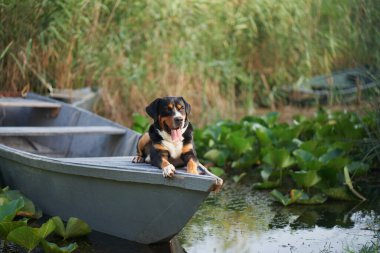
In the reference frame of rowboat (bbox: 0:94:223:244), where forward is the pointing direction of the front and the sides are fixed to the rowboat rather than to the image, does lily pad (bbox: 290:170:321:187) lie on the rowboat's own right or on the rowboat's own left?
on the rowboat's own left

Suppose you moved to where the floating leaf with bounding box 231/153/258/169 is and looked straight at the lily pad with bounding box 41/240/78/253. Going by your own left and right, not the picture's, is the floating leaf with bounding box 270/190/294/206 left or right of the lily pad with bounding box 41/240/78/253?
left

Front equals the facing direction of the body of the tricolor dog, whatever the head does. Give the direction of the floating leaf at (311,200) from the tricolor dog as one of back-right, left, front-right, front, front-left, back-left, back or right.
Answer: left

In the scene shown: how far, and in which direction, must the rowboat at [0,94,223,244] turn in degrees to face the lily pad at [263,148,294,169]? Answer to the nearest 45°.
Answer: approximately 90° to its left

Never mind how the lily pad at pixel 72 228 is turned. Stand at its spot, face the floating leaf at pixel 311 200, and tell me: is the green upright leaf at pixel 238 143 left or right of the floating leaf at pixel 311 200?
left

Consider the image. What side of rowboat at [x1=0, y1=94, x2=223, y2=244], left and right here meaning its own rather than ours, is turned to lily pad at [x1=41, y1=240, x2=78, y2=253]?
right

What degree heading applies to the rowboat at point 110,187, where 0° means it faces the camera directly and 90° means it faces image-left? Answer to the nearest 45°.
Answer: approximately 315°

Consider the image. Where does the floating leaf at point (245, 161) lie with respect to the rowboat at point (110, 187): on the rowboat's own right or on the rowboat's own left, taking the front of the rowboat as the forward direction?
on the rowboat's own left

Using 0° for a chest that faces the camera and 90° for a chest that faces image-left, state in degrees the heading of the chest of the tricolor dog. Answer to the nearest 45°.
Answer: approximately 315°

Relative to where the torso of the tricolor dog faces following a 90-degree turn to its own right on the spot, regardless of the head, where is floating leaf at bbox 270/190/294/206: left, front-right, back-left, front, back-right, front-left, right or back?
back

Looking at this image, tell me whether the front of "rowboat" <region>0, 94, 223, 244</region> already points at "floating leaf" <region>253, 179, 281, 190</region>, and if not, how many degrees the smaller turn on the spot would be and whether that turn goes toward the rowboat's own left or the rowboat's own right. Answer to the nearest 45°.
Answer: approximately 90° to the rowboat's own left

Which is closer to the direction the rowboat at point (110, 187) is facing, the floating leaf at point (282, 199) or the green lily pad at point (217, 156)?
the floating leaf

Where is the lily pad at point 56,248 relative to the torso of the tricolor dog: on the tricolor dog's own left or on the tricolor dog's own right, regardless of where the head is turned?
on the tricolor dog's own right

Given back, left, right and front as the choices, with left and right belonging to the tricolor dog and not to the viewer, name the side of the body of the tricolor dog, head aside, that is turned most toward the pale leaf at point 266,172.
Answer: left
